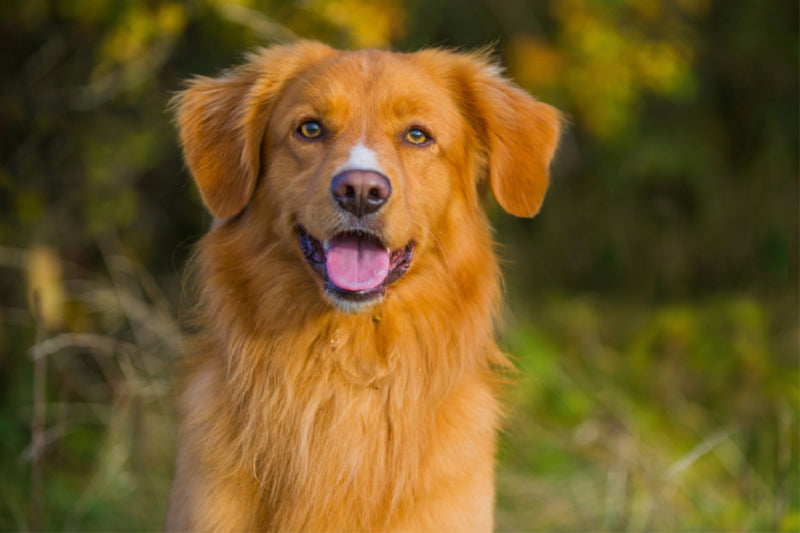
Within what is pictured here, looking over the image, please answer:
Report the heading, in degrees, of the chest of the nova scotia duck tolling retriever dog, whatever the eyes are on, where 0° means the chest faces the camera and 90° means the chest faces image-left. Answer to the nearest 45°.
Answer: approximately 0°
